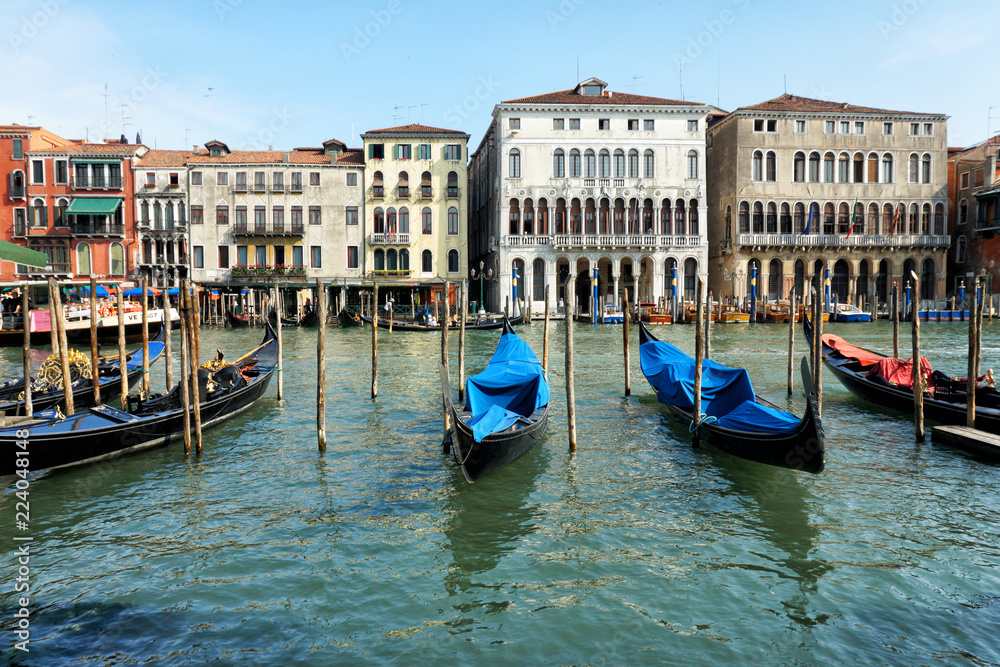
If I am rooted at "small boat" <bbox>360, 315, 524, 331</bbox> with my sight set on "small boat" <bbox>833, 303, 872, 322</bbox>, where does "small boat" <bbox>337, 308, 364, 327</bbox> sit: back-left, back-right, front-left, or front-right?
back-left

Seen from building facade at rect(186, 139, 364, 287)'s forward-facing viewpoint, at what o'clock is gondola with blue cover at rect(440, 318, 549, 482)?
The gondola with blue cover is roughly at 12 o'clock from the building facade.

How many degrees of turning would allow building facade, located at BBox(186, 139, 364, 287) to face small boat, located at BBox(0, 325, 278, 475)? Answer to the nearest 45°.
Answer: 0° — it already faces it
